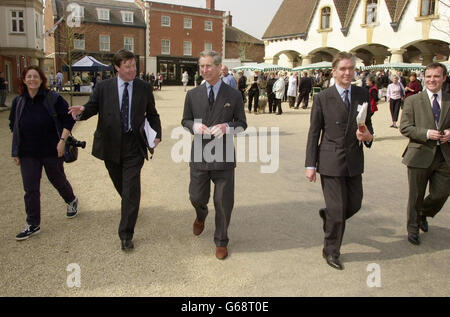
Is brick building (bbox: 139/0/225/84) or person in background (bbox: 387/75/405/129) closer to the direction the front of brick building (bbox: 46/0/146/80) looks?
the person in background

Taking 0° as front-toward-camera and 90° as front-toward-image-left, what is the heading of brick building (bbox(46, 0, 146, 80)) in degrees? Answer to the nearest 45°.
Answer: approximately 0°

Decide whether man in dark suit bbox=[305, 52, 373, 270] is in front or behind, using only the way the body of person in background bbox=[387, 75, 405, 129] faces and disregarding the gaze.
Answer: in front

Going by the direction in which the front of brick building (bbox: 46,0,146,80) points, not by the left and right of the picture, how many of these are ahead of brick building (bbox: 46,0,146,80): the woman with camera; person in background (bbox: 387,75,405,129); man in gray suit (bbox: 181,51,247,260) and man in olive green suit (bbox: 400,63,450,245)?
4

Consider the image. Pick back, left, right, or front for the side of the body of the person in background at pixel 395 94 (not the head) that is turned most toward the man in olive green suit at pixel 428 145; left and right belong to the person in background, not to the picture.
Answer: front

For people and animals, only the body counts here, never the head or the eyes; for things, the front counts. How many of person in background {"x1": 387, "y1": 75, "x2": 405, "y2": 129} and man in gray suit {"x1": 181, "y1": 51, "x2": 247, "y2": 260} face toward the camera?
2

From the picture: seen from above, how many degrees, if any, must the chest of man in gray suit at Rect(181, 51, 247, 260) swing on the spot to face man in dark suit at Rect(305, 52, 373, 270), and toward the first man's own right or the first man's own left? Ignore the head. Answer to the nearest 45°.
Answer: approximately 90° to the first man's own left

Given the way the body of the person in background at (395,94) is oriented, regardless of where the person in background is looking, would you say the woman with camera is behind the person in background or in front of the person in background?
in front
